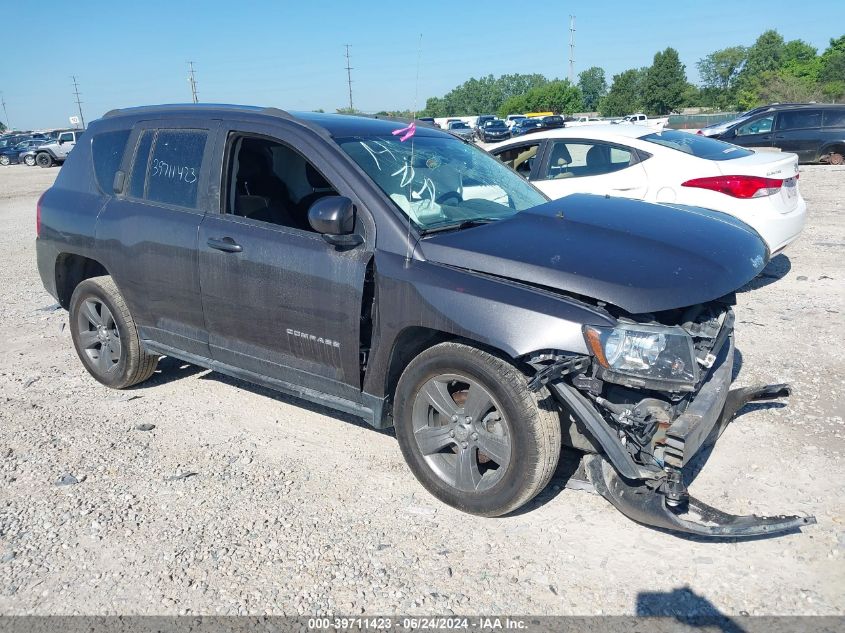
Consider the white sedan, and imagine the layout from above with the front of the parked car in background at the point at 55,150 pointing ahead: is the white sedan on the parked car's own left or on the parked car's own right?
on the parked car's own left

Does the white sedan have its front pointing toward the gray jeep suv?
no

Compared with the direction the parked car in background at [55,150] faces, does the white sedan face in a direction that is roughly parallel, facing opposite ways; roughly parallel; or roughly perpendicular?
roughly perpendicular

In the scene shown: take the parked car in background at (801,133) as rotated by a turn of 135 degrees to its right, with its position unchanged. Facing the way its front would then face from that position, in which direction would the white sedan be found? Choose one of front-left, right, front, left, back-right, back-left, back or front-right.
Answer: back-right

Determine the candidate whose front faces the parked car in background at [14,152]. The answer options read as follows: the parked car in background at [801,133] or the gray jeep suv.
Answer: the parked car in background at [801,133]

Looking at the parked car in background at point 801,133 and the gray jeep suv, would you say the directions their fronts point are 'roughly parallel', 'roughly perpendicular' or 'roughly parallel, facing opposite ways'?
roughly parallel, facing opposite ways

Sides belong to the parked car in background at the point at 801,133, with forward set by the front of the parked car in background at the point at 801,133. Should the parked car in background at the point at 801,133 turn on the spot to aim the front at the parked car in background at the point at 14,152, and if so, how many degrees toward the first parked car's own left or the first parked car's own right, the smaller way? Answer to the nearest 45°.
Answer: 0° — it already faces it

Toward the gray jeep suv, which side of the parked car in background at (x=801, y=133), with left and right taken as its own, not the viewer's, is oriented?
left

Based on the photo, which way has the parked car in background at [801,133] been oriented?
to the viewer's left

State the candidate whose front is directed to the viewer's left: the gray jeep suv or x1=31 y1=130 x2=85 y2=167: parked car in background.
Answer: the parked car in background

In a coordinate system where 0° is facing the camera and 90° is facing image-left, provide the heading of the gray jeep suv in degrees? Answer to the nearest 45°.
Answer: approximately 315°

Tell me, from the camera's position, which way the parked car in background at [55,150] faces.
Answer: facing to the left of the viewer

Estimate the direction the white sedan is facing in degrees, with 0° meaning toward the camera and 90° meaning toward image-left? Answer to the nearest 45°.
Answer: approximately 135°

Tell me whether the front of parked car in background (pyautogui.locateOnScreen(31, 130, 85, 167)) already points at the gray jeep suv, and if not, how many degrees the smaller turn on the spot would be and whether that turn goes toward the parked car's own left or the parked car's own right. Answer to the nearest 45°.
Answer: approximately 90° to the parked car's own left

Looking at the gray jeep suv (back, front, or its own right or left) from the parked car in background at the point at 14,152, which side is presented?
back
